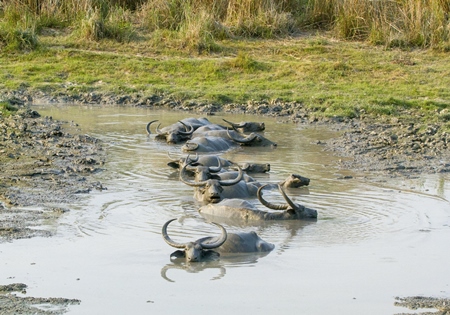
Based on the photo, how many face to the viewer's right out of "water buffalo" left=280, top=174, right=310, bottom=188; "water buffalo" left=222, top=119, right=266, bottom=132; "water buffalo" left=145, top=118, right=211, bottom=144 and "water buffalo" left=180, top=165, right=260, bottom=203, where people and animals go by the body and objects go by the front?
2

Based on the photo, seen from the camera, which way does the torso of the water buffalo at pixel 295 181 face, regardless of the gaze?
to the viewer's right

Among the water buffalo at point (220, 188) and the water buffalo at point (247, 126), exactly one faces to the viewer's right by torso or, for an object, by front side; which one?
the water buffalo at point (247, 126)

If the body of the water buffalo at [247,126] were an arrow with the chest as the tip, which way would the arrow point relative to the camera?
to the viewer's right

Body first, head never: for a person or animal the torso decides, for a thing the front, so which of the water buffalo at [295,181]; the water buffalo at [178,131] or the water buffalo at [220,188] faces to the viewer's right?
the water buffalo at [295,181]

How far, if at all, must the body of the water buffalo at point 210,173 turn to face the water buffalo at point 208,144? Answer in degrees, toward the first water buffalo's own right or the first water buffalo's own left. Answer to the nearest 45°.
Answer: approximately 135° to the first water buffalo's own right

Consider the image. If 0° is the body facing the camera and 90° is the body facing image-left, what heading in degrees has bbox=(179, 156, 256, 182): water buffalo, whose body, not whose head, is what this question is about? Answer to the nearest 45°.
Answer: approximately 45°

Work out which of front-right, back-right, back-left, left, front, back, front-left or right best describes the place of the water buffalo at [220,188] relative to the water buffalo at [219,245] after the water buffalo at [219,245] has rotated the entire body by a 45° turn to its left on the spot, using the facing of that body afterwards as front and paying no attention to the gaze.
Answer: back

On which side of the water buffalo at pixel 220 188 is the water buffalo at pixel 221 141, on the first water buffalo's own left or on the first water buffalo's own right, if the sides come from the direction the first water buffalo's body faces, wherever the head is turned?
on the first water buffalo's own right

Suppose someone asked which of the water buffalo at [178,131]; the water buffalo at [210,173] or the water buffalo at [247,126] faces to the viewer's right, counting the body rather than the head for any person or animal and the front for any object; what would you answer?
the water buffalo at [247,126]

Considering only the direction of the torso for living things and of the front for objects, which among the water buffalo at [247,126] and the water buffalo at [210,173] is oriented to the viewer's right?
the water buffalo at [247,126]

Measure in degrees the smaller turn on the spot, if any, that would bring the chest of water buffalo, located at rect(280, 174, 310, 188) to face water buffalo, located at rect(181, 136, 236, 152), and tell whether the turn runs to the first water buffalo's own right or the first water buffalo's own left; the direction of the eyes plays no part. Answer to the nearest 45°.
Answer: approximately 135° to the first water buffalo's own left

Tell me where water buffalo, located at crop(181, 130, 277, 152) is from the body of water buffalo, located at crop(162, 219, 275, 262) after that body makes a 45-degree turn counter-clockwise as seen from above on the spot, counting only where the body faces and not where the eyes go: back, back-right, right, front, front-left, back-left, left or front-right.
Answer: back

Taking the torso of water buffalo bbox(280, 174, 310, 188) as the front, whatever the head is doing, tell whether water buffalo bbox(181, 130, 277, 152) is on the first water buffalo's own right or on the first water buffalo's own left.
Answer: on the first water buffalo's own left
